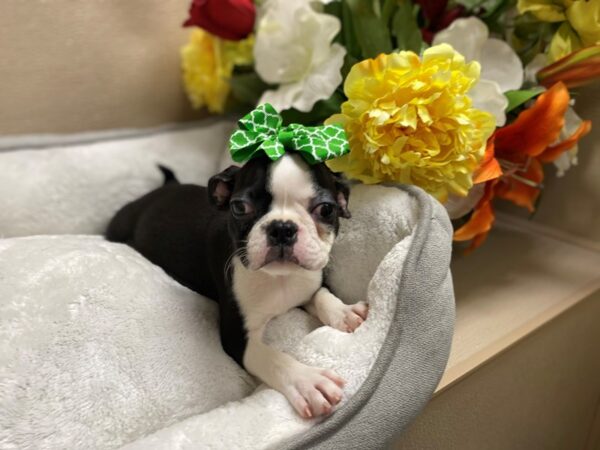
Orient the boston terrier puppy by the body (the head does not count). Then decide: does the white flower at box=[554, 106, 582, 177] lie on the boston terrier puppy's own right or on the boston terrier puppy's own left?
on the boston terrier puppy's own left

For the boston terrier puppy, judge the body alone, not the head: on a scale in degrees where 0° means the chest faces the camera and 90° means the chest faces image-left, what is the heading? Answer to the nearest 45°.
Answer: approximately 315°

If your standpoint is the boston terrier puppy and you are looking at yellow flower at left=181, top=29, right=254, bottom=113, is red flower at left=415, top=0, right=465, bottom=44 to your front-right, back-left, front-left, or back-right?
front-right

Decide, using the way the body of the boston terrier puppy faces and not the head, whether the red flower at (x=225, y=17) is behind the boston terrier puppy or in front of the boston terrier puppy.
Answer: behind
